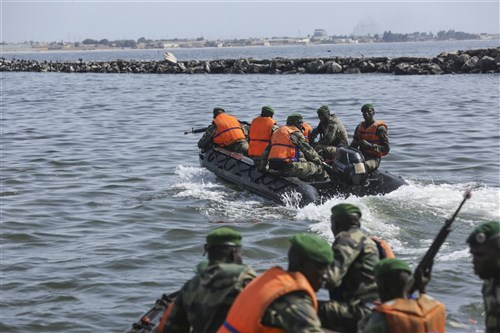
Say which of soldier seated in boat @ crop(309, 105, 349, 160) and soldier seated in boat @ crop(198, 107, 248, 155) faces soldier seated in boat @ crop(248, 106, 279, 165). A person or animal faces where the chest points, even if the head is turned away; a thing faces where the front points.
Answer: soldier seated in boat @ crop(309, 105, 349, 160)

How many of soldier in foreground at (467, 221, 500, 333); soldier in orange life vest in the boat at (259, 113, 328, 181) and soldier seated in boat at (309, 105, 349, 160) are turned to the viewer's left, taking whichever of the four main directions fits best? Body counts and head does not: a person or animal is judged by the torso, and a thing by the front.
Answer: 2

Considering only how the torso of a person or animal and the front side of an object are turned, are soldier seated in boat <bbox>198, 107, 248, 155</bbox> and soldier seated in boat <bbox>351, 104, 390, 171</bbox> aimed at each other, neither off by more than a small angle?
no

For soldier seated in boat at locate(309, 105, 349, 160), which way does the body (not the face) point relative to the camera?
to the viewer's left

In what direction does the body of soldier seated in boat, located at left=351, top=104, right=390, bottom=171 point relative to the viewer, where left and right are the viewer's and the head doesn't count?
facing the viewer and to the left of the viewer

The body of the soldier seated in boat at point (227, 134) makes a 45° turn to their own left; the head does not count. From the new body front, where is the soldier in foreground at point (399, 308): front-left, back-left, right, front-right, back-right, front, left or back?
left

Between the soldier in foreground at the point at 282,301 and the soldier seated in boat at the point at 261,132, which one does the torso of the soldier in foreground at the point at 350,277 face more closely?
the soldier seated in boat

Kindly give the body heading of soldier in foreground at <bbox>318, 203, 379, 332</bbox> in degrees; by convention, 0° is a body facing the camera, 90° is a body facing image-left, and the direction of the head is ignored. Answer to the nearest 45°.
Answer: approximately 135°

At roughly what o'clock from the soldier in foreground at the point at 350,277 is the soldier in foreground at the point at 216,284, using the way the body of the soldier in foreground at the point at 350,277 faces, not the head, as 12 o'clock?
the soldier in foreground at the point at 216,284 is roughly at 9 o'clock from the soldier in foreground at the point at 350,277.

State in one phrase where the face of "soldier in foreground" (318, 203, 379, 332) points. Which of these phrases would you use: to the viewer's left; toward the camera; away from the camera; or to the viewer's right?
away from the camera

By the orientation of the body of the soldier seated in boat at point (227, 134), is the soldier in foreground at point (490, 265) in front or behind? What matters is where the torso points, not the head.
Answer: behind
